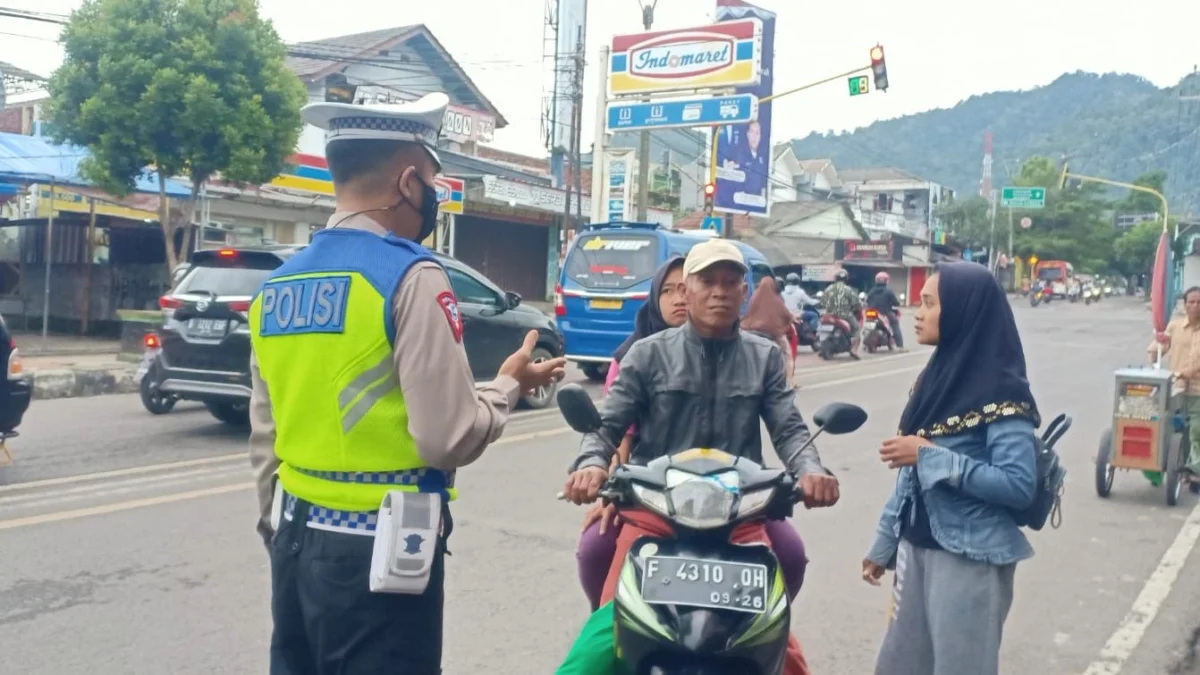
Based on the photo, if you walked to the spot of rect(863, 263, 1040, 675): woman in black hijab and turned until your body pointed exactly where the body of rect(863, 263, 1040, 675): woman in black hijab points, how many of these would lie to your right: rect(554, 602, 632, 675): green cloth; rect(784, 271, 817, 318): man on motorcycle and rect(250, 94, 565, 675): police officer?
1

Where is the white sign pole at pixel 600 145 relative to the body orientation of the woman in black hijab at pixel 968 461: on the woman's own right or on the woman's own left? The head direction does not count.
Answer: on the woman's own right

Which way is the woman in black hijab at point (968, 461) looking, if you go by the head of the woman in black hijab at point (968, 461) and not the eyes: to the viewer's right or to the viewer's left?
to the viewer's left

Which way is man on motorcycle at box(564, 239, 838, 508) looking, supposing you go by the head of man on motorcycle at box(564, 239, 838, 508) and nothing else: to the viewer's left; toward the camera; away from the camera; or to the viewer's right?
toward the camera

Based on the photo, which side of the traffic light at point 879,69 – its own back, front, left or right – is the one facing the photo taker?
front

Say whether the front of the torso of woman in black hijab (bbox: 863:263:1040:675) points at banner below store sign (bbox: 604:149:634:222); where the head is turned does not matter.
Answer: no

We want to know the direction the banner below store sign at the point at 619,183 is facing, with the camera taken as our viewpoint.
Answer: facing the viewer

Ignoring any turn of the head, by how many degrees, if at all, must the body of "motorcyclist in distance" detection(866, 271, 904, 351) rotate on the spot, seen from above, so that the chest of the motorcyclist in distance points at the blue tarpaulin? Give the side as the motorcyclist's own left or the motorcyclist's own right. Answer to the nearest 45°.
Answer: approximately 135° to the motorcyclist's own left

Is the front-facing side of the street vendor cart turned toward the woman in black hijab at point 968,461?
yes

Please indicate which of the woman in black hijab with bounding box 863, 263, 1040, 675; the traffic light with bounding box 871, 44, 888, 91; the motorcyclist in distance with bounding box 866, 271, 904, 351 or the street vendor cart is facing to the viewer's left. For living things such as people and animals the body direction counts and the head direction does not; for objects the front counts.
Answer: the woman in black hijab

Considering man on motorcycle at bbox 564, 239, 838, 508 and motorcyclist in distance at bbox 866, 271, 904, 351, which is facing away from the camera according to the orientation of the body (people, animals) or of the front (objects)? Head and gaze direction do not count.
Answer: the motorcyclist in distance

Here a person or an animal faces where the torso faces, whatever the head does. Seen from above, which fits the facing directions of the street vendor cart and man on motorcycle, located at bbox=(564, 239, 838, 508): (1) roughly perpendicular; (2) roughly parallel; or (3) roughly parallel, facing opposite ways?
roughly parallel

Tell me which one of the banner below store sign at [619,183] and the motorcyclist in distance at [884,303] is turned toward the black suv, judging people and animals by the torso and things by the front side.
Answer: the banner below store sign

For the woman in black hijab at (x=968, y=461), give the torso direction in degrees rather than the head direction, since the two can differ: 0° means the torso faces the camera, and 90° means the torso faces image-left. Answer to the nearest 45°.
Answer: approximately 90°

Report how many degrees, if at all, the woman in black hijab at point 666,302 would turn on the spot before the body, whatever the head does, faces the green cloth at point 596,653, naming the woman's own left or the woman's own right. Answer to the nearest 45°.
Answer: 0° — they already face it

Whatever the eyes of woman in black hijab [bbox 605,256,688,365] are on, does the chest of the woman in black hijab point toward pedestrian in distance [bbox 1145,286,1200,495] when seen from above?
no

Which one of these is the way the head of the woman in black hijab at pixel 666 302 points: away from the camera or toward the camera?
toward the camera

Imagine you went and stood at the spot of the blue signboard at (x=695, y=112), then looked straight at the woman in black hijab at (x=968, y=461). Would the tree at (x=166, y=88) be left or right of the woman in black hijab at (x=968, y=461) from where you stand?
right
